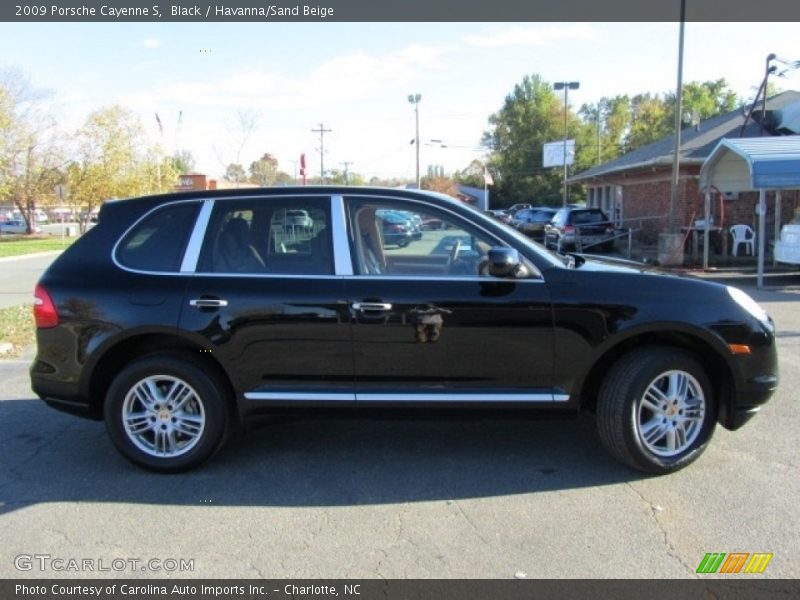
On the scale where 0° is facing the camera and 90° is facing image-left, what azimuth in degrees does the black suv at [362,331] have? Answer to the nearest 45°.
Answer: approximately 270°

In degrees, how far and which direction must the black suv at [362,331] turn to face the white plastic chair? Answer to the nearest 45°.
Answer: approximately 45° to its left

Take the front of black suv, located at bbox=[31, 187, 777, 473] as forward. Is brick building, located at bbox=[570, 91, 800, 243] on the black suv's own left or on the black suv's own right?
on the black suv's own left

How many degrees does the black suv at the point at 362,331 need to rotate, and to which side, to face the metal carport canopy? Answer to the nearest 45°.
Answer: approximately 45° to its left

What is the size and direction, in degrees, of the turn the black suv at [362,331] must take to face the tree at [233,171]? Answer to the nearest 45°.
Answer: approximately 90° to its left

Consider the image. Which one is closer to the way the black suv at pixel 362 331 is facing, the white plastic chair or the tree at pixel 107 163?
the white plastic chair

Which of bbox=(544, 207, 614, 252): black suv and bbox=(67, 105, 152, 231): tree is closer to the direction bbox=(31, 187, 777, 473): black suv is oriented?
the black suv

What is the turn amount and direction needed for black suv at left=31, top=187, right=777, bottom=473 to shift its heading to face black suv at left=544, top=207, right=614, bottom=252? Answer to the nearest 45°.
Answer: approximately 90° to its left
